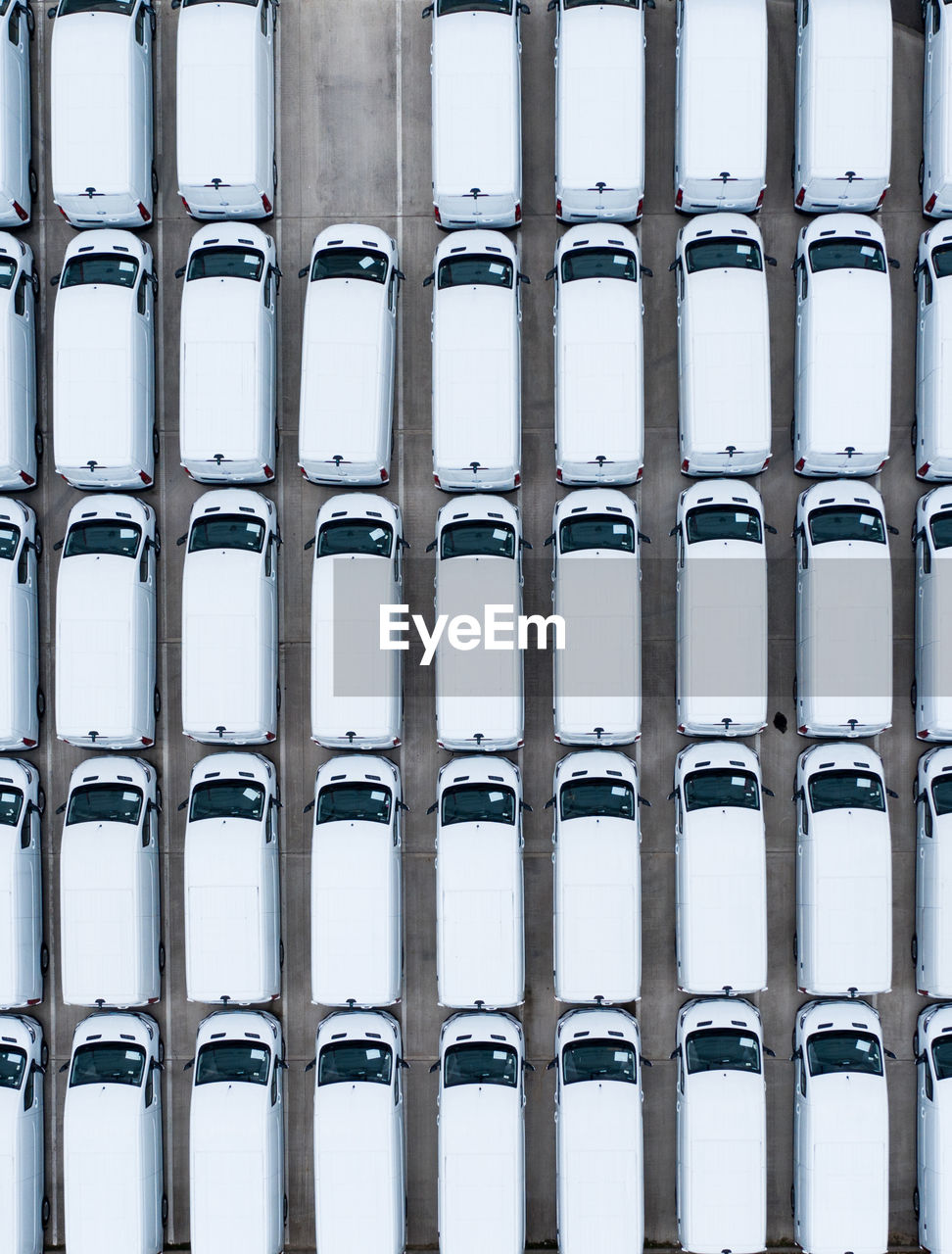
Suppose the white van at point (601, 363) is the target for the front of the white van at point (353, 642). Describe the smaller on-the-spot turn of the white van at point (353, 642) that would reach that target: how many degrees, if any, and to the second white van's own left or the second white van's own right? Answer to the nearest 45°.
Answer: approximately 90° to the second white van's own right

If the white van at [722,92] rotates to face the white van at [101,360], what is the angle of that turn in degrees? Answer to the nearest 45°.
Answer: approximately 90° to its left

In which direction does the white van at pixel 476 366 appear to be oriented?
away from the camera

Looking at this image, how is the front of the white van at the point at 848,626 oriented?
away from the camera

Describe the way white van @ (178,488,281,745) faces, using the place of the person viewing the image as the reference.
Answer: facing away from the viewer

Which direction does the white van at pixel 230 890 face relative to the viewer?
away from the camera

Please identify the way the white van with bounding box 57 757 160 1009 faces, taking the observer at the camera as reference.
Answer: facing away from the viewer

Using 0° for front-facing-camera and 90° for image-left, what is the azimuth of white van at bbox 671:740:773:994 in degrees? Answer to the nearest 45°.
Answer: approximately 180°

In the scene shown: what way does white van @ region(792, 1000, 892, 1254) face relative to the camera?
away from the camera

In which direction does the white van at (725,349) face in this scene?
away from the camera

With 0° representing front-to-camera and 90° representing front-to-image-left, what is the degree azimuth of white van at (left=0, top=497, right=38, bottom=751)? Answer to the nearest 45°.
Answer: approximately 180°

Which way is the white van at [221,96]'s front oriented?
away from the camera

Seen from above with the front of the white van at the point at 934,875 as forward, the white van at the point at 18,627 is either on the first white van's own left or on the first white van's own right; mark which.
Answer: on the first white van's own left

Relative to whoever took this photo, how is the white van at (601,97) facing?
facing away from the viewer

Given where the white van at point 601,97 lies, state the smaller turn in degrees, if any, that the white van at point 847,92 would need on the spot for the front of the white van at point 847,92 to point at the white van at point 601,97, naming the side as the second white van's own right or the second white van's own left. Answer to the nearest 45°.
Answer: approximately 90° to the second white van's own left
